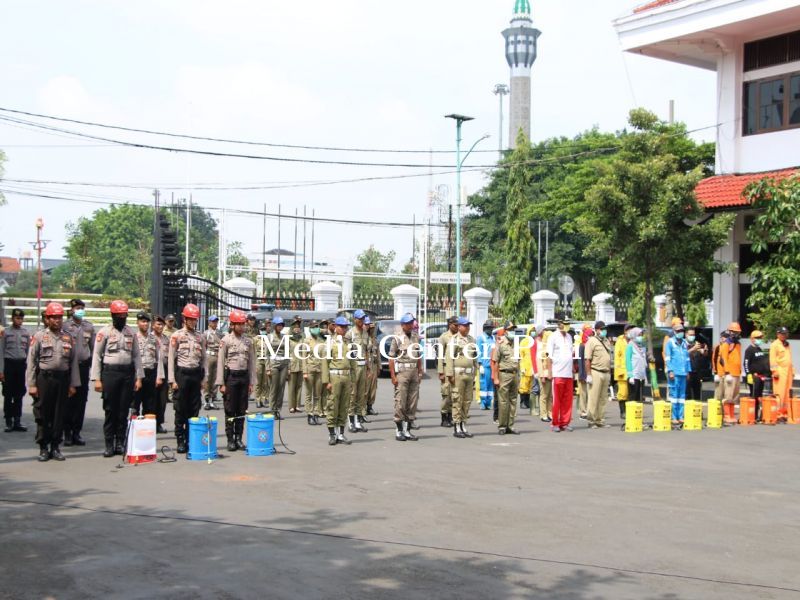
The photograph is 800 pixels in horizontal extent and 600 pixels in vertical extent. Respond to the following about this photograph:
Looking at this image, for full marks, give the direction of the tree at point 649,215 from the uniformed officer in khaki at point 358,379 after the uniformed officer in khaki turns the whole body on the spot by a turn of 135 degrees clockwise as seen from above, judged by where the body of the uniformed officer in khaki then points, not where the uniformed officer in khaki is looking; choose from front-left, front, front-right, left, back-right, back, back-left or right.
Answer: back-right

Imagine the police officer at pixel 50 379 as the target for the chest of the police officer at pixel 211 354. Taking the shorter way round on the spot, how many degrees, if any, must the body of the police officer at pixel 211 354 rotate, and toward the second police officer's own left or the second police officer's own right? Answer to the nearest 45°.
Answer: approximately 45° to the second police officer's own right

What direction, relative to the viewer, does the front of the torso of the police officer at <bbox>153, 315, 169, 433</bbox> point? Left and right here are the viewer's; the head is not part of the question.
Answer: facing the viewer and to the right of the viewer

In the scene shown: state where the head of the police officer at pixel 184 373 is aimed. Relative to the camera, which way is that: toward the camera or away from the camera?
toward the camera

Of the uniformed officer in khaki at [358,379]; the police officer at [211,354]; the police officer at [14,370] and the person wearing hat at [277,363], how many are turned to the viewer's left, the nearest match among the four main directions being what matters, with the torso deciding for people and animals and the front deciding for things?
0

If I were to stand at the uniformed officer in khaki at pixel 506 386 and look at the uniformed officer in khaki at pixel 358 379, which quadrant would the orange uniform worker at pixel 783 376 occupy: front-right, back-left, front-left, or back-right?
back-right

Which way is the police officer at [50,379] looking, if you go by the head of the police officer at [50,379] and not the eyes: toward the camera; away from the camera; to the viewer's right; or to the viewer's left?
toward the camera

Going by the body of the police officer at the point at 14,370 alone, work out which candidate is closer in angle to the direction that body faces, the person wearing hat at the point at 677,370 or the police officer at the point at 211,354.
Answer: the person wearing hat

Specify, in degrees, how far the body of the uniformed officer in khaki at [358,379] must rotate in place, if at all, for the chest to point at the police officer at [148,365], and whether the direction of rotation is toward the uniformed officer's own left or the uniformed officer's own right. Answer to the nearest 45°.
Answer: approximately 135° to the uniformed officer's own right

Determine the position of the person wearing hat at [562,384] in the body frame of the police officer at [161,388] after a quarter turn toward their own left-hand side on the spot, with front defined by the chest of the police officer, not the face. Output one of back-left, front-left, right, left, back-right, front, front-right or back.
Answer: front-right

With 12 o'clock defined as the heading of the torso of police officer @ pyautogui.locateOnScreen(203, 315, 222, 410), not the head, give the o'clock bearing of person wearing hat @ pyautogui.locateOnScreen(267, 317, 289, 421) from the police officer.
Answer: The person wearing hat is roughly at 10 o'clock from the police officer.

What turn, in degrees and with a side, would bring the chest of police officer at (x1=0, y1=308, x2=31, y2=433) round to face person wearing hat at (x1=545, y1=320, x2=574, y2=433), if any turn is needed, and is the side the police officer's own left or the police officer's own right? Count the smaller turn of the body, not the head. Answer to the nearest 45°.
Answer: approximately 45° to the police officer's own left

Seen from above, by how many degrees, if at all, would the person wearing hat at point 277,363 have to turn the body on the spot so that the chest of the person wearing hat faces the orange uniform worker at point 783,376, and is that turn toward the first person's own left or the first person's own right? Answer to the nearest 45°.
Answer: approximately 45° to the first person's own left

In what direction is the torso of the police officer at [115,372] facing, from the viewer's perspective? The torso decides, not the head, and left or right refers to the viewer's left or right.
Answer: facing the viewer

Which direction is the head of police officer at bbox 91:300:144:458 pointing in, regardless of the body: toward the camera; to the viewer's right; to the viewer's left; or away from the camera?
toward the camera

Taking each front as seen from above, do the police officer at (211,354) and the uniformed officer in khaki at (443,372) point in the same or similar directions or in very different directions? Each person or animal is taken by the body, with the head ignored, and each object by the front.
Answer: same or similar directions

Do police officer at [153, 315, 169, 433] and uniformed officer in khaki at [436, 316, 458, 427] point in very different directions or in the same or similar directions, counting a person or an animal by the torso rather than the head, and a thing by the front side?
same or similar directions
